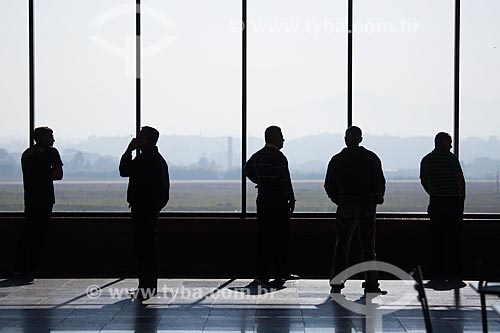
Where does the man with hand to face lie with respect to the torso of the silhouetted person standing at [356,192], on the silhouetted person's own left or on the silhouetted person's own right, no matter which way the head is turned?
on the silhouetted person's own left

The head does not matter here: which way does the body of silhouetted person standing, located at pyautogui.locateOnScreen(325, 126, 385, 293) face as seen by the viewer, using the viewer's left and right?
facing away from the viewer
